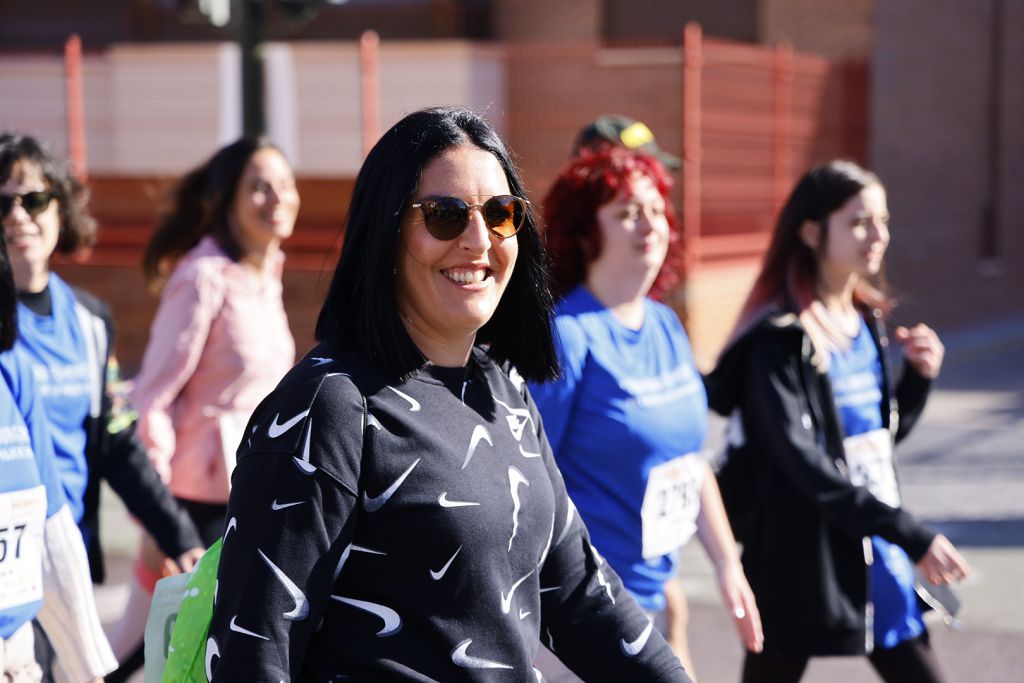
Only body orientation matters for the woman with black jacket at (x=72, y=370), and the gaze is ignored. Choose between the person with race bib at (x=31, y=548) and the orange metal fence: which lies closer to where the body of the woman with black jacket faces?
the person with race bib

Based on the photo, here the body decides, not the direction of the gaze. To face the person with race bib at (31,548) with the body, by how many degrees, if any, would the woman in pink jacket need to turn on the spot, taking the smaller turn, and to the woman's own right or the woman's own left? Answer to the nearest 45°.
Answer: approximately 45° to the woman's own right

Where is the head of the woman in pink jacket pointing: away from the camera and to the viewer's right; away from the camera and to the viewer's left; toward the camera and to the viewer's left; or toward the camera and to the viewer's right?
toward the camera and to the viewer's right

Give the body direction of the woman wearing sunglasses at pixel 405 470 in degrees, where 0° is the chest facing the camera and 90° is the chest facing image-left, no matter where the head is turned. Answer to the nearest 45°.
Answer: approximately 315°

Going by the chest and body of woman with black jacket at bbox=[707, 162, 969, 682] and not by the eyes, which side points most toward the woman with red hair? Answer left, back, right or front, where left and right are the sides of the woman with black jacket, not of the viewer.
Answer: right

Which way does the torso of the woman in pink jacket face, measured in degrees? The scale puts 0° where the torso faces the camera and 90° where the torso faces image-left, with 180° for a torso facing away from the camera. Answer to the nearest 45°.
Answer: approximately 315°

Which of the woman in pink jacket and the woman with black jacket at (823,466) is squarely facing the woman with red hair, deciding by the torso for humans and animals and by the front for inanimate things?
the woman in pink jacket

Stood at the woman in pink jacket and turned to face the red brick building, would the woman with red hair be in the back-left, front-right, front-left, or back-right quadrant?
back-right

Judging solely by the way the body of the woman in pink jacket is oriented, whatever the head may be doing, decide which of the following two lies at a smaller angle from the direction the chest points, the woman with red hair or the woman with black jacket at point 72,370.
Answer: the woman with red hair
